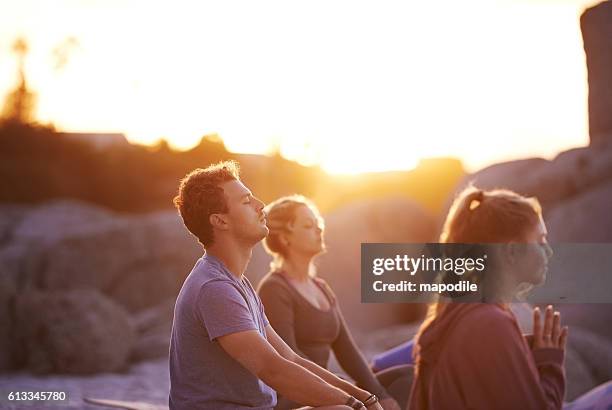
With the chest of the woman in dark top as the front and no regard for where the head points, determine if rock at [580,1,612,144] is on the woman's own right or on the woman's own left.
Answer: on the woman's own left

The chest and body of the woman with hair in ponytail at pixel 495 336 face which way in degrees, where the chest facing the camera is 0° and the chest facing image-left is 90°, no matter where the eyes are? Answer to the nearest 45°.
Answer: approximately 270°

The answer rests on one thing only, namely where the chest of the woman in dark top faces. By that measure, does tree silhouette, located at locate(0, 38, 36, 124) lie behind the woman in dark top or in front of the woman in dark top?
behind

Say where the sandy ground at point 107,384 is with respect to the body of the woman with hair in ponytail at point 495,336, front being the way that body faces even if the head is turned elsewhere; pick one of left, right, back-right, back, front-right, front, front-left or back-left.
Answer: back-left

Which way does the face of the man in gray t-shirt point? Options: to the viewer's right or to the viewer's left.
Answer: to the viewer's right

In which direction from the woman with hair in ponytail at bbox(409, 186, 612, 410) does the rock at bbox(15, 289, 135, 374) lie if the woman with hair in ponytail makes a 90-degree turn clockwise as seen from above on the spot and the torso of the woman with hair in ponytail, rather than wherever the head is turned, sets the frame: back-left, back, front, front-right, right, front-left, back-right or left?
back-right

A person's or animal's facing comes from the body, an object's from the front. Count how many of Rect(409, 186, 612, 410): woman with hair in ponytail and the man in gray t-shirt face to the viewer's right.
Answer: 2

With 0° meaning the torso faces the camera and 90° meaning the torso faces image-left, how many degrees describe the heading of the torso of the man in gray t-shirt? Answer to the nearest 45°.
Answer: approximately 270°

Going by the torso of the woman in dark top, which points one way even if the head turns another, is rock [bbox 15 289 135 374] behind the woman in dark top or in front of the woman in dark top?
behind

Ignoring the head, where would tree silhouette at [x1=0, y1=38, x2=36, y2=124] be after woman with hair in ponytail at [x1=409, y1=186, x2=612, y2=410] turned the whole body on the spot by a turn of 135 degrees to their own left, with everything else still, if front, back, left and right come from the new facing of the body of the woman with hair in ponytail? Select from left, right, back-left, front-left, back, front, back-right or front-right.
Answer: front

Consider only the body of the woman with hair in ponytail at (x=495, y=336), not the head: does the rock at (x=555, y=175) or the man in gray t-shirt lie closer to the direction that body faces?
the rock

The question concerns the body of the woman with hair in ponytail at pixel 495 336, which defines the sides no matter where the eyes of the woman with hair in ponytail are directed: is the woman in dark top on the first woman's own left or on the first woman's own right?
on the first woman's own left
